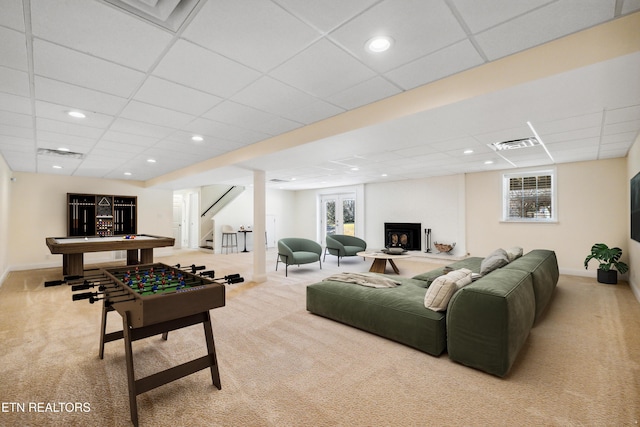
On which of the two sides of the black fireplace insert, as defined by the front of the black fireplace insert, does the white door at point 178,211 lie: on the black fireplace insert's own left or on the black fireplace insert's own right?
on the black fireplace insert's own right

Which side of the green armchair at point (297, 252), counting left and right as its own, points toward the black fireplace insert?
left

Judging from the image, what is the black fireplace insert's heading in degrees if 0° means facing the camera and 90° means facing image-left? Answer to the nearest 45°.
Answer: approximately 45°

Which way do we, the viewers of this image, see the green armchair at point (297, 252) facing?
facing the viewer and to the right of the viewer

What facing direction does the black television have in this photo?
to the viewer's left

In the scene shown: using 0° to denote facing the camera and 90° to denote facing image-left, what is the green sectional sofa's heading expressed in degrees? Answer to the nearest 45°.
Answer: approximately 135°

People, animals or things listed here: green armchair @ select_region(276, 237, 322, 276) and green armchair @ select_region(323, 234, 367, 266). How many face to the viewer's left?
0

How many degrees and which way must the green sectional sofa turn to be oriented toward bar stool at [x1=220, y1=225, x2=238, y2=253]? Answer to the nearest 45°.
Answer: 0° — it already faces it
